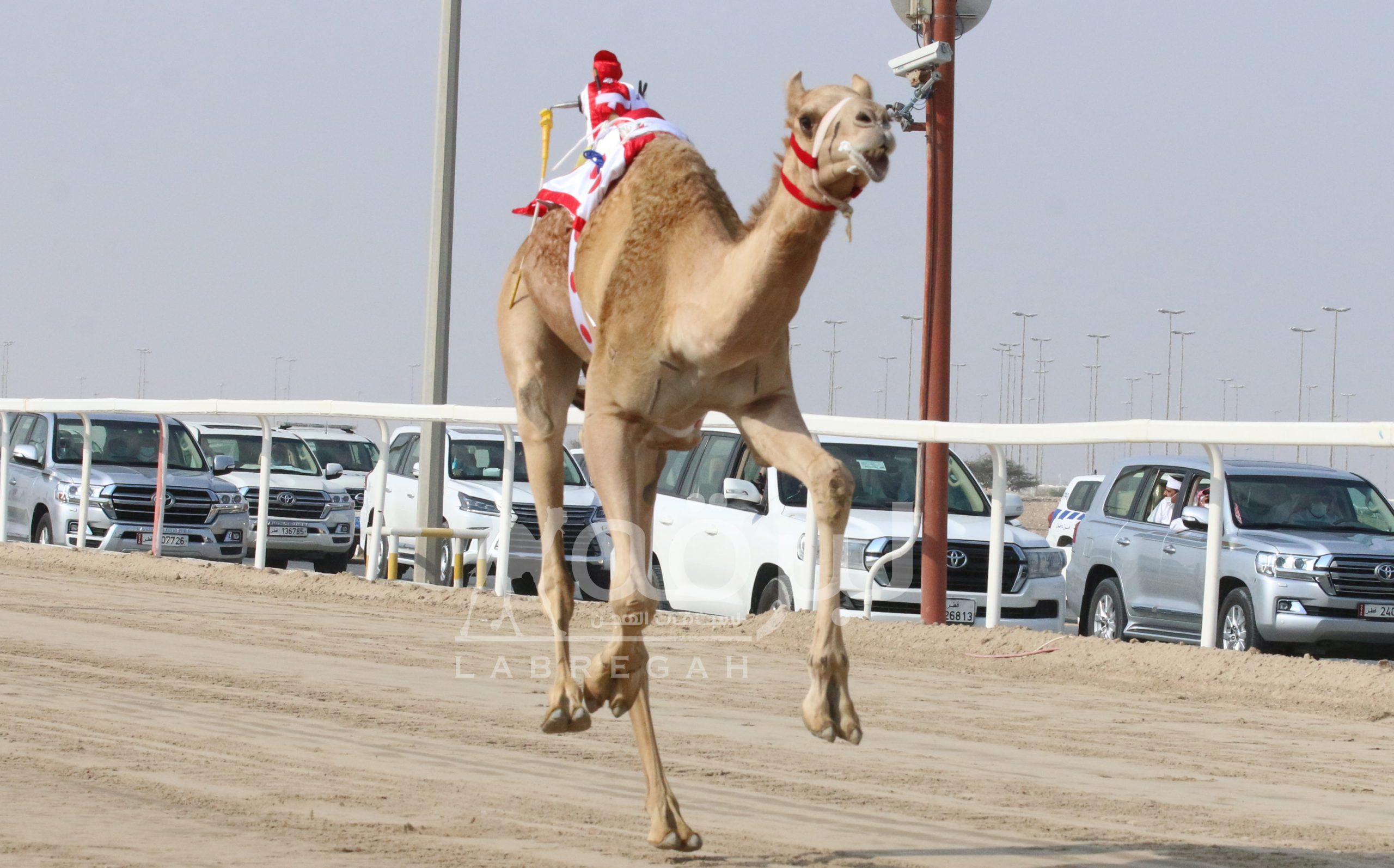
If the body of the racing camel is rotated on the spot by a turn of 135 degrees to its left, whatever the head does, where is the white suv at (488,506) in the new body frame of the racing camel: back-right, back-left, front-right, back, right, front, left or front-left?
front

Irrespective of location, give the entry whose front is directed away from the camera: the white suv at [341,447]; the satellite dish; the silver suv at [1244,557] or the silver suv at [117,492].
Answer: the satellite dish

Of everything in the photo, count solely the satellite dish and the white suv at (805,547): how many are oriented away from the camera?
1

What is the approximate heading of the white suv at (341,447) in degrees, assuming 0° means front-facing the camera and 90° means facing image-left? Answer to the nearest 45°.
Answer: approximately 315°

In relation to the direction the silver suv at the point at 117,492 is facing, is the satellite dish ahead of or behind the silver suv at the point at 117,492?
ahead

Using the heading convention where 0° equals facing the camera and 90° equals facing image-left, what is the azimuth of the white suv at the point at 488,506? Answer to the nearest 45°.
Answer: approximately 315°

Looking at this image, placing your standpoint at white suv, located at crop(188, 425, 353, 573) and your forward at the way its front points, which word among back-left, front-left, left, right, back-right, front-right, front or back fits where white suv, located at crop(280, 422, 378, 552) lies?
back-left

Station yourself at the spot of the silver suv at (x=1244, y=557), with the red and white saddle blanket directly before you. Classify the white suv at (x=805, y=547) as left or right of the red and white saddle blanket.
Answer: right

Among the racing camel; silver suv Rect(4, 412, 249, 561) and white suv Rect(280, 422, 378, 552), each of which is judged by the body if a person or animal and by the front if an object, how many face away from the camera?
0

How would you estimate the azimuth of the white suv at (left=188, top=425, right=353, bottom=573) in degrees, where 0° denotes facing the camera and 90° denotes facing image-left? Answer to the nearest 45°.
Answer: approximately 315°

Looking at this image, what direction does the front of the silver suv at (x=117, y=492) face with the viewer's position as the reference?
facing the viewer and to the right of the viewer

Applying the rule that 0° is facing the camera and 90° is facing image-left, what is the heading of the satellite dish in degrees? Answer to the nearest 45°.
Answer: approximately 180°

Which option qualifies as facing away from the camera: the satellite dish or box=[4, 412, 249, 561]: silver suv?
the satellite dish
